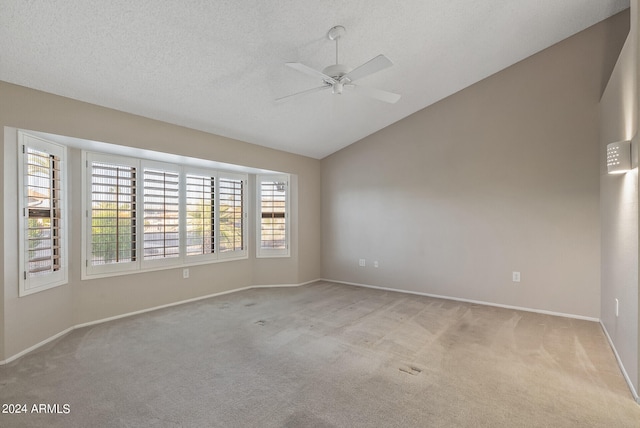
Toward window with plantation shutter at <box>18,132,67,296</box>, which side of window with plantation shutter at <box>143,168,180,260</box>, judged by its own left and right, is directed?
right

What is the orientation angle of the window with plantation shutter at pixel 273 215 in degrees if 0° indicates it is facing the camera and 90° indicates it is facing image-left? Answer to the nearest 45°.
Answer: approximately 0°

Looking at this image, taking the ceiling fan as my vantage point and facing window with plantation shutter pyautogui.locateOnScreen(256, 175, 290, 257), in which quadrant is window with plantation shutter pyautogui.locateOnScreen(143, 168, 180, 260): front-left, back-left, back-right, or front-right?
front-left

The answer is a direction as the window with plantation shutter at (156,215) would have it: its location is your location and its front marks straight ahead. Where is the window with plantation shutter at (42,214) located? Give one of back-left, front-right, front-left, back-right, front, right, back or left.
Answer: right

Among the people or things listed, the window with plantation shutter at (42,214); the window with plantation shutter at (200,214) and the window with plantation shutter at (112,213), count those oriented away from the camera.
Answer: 0

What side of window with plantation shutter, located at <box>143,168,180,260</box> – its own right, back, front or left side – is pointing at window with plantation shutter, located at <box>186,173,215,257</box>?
left

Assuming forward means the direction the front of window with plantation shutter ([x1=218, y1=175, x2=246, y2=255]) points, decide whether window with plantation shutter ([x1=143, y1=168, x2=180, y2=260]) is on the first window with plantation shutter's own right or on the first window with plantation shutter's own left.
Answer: on the first window with plantation shutter's own right

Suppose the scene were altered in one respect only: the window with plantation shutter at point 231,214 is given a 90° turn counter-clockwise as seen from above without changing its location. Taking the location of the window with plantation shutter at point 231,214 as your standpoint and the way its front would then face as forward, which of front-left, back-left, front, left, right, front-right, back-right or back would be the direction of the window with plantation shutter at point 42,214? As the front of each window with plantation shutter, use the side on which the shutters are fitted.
back

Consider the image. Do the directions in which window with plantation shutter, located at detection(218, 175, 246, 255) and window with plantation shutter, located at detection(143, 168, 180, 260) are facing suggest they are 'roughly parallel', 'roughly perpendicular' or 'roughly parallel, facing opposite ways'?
roughly parallel

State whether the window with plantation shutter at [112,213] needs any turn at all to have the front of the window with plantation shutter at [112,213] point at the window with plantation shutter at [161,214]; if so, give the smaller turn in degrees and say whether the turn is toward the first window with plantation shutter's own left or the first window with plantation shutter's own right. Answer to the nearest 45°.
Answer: approximately 45° to the first window with plantation shutter's own left

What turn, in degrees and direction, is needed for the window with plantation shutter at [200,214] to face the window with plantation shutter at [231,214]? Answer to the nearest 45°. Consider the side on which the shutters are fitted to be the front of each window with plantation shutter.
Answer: approximately 90° to its left

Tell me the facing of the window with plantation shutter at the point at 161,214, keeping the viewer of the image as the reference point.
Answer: facing the viewer and to the right of the viewer

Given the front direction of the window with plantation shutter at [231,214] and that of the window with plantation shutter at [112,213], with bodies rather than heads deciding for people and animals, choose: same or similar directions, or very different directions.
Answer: same or similar directions

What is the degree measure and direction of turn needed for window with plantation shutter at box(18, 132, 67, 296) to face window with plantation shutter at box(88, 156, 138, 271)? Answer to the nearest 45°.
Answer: approximately 90° to its left

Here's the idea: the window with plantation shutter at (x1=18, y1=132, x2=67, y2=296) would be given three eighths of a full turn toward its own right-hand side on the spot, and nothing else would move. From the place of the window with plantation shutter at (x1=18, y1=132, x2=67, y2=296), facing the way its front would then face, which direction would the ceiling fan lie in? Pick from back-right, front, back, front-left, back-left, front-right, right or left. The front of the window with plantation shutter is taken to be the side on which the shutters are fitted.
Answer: back-left

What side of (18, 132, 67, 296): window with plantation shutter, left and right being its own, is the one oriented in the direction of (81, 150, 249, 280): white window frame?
left

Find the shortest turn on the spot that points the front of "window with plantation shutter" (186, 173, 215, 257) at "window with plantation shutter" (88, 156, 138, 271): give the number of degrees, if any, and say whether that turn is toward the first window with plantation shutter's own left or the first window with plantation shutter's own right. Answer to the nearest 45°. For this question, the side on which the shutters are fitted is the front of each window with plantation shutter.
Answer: approximately 90° to the first window with plantation shutter's own right

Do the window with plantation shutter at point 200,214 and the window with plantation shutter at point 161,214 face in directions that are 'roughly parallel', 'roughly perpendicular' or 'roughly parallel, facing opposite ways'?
roughly parallel

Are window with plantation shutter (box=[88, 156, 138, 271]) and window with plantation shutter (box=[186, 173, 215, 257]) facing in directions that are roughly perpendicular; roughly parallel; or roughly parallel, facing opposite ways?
roughly parallel

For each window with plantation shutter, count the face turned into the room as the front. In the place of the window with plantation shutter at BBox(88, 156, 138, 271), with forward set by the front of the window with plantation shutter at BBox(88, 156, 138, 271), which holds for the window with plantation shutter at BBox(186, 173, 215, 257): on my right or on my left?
on my left
